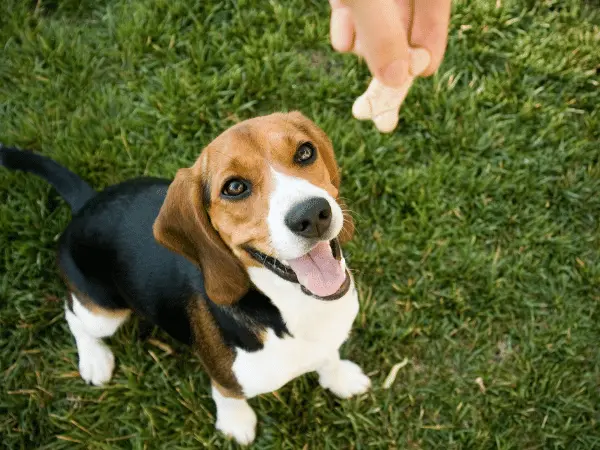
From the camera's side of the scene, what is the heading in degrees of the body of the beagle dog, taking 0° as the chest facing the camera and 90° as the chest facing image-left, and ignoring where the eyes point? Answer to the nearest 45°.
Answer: approximately 315°
